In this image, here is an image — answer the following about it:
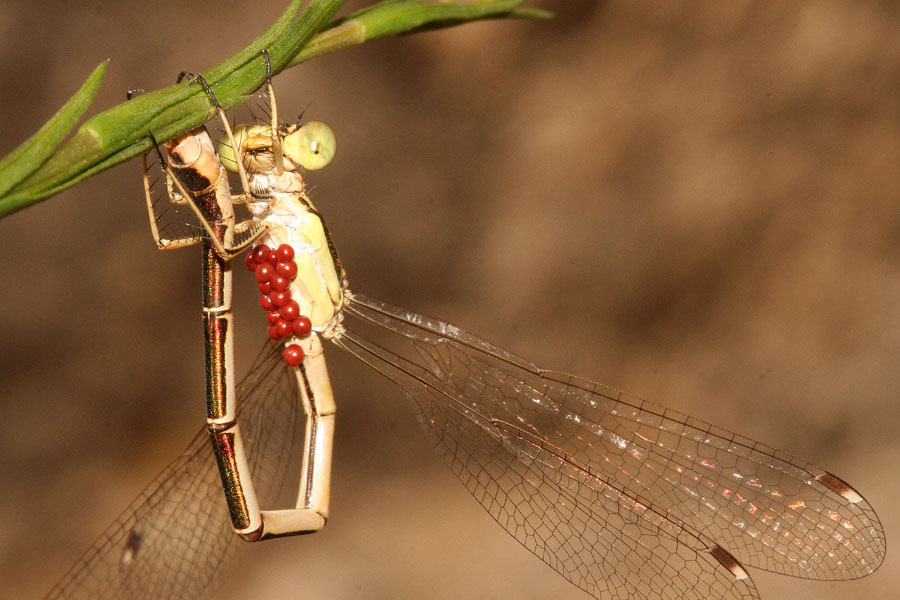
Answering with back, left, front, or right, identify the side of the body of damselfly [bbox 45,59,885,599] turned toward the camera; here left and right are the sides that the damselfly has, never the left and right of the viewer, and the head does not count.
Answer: left
